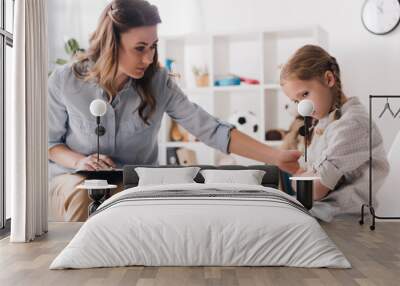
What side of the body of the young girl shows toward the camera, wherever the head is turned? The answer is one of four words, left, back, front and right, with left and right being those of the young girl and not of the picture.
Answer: left

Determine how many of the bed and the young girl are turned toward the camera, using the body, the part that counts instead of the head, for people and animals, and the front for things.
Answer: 1

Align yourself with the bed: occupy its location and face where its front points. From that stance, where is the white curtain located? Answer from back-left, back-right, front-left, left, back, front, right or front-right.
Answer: back-right

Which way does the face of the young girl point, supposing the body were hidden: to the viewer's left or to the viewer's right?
to the viewer's left

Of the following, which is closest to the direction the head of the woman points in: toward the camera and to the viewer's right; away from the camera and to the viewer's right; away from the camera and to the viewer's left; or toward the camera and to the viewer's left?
toward the camera and to the viewer's right
